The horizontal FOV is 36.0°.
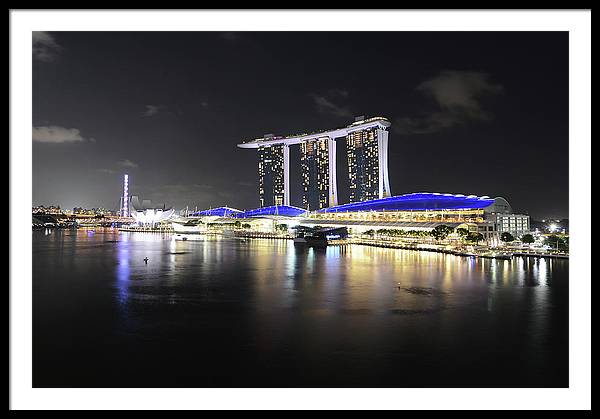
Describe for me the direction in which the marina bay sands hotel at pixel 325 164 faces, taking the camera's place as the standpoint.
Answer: facing the viewer and to the left of the viewer

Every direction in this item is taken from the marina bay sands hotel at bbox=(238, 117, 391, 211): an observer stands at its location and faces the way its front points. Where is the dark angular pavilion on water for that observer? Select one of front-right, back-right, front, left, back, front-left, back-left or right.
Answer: front-left

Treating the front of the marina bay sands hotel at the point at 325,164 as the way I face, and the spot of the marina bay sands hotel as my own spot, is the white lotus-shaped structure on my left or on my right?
on my right
